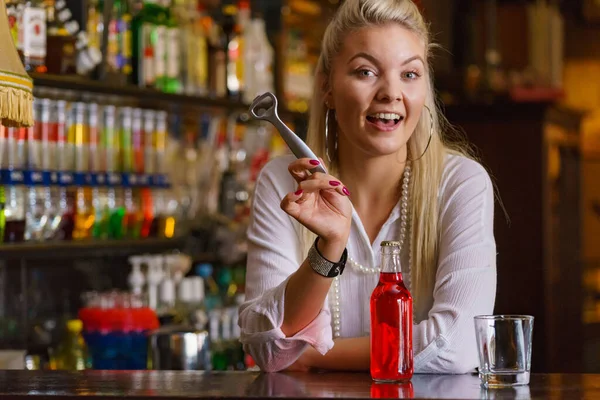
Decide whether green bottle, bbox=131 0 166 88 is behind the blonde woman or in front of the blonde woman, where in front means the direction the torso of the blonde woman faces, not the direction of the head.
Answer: behind

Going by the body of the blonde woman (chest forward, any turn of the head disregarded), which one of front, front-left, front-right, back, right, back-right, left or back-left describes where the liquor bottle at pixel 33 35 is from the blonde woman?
back-right

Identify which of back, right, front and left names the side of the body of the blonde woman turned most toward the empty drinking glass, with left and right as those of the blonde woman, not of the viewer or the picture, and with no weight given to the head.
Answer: front

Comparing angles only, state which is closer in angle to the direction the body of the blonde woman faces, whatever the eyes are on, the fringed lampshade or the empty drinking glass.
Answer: the empty drinking glass

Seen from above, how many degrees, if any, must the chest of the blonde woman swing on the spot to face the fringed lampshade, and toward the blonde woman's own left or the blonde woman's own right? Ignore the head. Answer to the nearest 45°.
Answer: approximately 90° to the blonde woman's own right

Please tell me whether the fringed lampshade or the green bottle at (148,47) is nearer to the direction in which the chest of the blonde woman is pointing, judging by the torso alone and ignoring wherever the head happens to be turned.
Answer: the fringed lampshade

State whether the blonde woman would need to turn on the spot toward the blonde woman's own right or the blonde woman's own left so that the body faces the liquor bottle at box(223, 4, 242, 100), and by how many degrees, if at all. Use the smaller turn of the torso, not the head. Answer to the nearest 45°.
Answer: approximately 180°

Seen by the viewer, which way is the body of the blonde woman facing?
toward the camera
